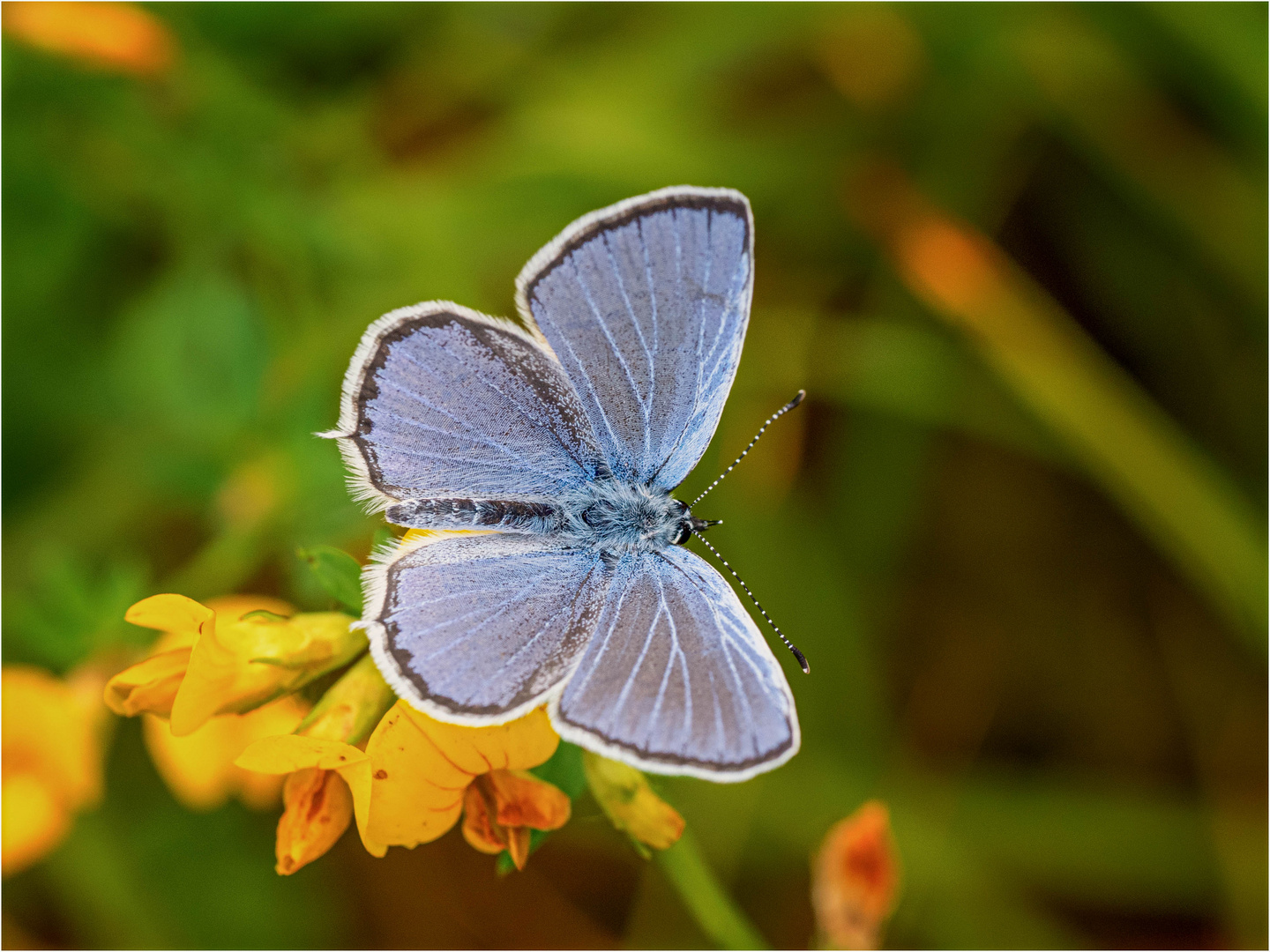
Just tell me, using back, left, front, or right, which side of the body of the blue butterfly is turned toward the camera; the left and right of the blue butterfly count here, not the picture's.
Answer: right

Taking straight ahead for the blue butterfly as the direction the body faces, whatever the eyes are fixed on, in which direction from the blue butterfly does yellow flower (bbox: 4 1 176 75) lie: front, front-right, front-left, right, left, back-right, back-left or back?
back-left
